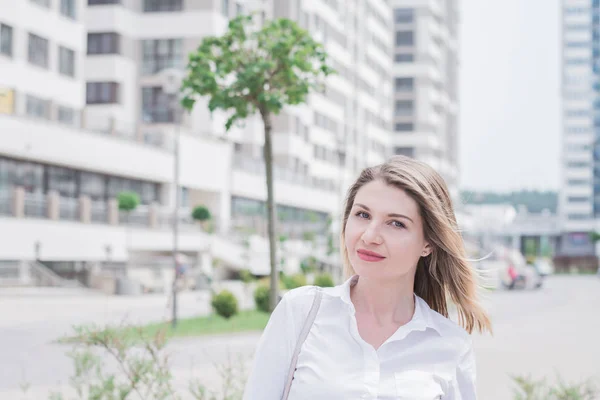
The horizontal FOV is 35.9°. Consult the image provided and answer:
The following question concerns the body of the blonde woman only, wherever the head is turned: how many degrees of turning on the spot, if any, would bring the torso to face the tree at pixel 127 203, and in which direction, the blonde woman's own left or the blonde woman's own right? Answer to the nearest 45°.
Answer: approximately 180°

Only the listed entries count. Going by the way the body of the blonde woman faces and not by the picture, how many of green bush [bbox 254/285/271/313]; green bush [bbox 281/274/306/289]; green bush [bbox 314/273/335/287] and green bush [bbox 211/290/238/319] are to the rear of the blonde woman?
4

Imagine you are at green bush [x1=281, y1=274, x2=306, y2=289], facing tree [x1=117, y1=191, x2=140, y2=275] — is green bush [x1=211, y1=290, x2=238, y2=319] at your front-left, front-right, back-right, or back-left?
back-left

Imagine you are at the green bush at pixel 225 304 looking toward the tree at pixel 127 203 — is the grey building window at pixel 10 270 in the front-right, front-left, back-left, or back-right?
front-left

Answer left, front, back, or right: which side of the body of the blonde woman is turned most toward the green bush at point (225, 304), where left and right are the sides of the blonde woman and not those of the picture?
back

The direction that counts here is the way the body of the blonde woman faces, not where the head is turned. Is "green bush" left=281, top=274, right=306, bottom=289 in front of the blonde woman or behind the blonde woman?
behind

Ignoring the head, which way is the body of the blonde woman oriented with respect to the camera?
toward the camera

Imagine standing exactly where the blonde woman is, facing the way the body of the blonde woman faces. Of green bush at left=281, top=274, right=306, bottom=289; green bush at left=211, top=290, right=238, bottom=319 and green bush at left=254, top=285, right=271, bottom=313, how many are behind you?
3

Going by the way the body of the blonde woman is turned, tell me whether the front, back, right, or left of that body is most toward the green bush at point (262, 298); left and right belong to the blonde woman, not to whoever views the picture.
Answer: back

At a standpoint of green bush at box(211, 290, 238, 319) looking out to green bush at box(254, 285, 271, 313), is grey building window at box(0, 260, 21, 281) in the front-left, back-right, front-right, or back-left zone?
front-left

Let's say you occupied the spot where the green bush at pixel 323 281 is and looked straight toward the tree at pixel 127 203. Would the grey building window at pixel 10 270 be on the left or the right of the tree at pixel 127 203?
left

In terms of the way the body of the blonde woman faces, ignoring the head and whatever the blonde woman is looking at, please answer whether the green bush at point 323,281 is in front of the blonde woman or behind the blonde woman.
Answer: behind
